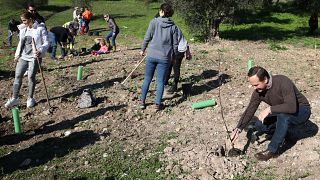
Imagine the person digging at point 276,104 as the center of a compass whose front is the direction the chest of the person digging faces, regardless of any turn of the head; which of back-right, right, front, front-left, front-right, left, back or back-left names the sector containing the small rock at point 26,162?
front-right

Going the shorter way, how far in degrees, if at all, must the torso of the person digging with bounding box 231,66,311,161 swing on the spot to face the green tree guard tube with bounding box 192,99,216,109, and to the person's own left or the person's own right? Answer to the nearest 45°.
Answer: approximately 90° to the person's own right

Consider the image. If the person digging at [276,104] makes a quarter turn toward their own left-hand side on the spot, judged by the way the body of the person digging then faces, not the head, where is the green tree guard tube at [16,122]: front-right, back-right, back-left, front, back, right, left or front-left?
back-right

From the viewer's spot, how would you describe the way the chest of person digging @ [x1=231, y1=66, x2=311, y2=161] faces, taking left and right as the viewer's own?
facing the viewer and to the left of the viewer
